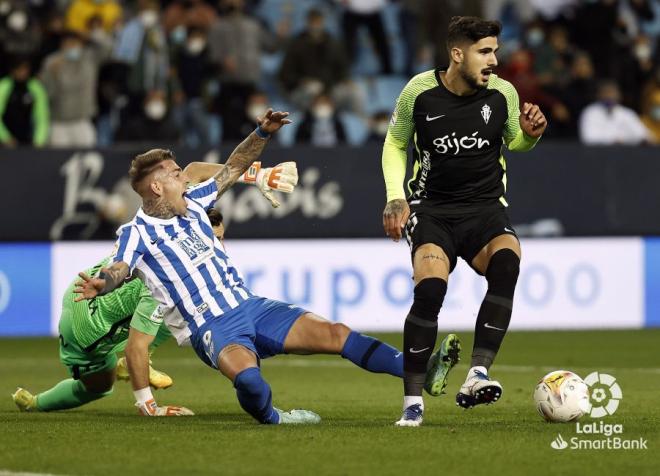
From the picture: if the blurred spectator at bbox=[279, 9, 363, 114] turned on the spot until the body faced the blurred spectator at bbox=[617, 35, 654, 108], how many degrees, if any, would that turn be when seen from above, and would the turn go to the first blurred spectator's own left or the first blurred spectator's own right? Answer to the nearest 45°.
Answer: approximately 90° to the first blurred spectator's own left

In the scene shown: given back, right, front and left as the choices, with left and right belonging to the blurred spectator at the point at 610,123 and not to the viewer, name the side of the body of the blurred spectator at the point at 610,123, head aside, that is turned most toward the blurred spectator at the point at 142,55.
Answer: right

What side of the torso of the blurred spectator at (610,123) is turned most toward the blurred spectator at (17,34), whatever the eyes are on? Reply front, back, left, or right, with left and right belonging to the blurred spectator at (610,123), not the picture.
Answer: right

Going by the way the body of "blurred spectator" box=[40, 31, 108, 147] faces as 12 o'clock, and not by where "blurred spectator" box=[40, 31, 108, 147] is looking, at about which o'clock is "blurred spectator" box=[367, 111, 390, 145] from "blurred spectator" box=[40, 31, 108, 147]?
"blurred spectator" box=[367, 111, 390, 145] is roughly at 9 o'clock from "blurred spectator" box=[40, 31, 108, 147].

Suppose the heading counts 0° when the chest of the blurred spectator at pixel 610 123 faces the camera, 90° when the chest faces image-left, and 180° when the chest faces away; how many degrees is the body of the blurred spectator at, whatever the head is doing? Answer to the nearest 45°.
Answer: approximately 0°
